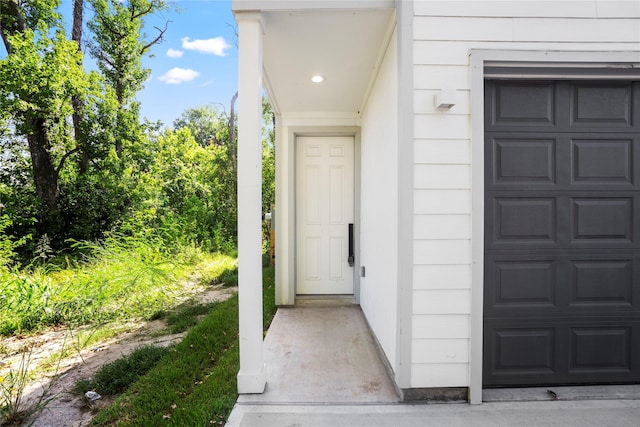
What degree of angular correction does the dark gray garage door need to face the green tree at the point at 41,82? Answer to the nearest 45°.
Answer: approximately 90° to its right

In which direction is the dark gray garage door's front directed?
toward the camera

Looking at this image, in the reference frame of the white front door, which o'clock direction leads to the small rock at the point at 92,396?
The small rock is roughly at 1 o'clock from the white front door.

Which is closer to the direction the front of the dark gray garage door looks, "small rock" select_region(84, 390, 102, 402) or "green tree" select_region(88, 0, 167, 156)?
the small rock

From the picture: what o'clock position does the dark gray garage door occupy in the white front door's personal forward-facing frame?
The dark gray garage door is roughly at 11 o'clock from the white front door.

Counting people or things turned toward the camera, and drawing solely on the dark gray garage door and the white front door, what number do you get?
2

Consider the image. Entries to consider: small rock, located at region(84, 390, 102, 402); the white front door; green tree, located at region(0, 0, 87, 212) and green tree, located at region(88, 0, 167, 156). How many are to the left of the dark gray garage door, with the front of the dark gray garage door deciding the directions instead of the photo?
0

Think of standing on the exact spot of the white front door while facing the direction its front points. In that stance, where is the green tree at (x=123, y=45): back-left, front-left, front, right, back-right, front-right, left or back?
back-right

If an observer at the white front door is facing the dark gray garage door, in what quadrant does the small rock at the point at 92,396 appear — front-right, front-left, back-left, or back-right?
front-right

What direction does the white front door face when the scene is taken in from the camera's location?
facing the viewer
